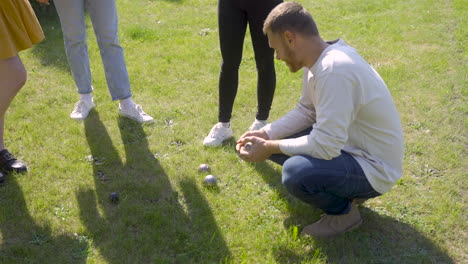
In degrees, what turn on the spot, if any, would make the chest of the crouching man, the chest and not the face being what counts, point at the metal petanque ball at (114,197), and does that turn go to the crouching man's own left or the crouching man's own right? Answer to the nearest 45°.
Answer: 0° — they already face it

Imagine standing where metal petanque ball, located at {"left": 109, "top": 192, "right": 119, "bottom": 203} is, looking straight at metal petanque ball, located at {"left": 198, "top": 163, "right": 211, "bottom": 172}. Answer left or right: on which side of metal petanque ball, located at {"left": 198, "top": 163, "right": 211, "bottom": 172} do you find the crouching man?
right

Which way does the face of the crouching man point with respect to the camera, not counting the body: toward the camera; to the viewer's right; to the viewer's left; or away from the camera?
to the viewer's left

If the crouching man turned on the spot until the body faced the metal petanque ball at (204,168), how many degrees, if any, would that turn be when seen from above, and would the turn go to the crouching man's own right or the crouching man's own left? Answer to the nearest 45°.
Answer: approximately 45° to the crouching man's own right

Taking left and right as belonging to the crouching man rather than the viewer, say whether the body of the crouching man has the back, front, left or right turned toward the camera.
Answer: left
